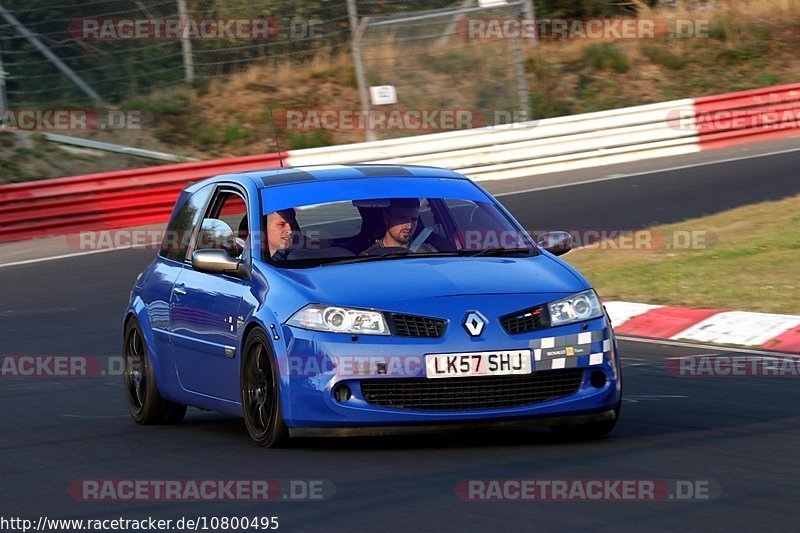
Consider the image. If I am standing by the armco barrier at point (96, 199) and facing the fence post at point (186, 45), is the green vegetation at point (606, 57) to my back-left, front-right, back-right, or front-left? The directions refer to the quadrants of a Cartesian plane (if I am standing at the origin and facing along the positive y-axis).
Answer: front-right

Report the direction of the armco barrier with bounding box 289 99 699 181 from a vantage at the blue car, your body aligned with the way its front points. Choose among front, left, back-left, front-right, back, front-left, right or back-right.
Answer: back-left

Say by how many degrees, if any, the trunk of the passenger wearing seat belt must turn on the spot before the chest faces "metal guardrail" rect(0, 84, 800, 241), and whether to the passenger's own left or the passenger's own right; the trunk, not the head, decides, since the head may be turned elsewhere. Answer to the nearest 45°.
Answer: approximately 135° to the passenger's own left

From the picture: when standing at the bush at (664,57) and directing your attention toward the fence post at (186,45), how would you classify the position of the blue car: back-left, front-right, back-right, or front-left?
front-left

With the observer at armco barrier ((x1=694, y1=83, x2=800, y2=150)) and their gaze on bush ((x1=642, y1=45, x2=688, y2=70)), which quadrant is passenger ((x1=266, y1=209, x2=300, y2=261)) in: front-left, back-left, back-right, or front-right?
back-left

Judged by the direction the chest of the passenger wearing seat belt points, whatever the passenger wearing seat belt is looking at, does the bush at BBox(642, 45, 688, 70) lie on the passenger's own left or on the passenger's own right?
on the passenger's own left

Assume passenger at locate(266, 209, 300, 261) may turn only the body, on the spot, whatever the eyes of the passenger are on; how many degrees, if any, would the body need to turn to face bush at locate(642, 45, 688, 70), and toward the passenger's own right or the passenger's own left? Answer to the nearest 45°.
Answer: approximately 135° to the passenger's own left

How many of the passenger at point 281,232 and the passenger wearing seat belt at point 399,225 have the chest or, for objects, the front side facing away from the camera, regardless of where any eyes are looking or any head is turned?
0

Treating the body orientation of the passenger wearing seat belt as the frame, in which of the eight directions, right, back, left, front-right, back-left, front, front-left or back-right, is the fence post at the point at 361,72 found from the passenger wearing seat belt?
back-left
